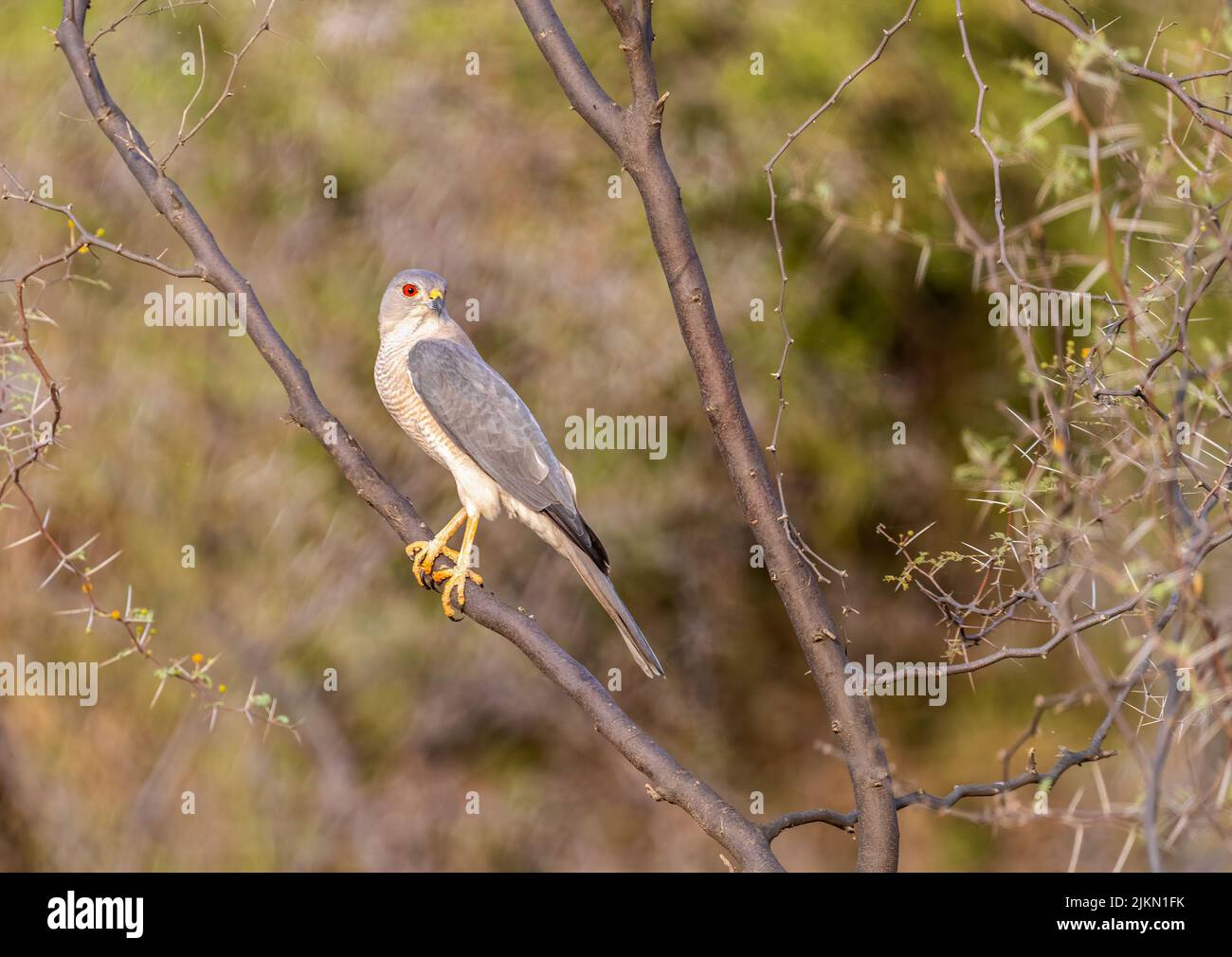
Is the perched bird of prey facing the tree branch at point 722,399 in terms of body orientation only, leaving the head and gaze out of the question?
no

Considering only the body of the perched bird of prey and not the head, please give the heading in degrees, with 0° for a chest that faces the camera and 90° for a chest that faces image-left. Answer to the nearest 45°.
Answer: approximately 90°
